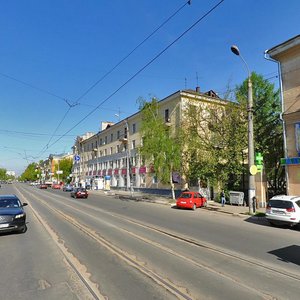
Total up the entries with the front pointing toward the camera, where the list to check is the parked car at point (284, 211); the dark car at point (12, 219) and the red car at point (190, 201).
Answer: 1

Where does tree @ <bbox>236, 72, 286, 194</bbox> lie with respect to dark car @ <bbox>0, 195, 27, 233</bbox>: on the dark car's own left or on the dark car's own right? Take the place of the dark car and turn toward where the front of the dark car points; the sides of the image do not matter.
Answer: on the dark car's own left

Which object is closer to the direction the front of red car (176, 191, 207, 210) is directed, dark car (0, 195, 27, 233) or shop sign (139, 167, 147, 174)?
the shop sign

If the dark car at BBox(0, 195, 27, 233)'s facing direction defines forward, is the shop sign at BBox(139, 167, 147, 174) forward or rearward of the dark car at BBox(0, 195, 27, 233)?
rearward

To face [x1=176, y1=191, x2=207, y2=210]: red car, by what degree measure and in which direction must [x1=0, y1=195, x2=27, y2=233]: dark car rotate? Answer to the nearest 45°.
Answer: approximately 135° to its left

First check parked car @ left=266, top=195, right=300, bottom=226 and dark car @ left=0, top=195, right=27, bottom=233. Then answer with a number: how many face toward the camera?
1

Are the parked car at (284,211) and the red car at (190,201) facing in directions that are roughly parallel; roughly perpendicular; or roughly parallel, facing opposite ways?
roughly parallel

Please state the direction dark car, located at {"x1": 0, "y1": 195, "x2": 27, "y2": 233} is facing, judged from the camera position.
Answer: facing the viewer

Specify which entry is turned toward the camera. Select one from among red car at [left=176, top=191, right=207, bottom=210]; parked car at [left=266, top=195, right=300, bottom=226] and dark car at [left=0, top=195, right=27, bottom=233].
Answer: the dark car

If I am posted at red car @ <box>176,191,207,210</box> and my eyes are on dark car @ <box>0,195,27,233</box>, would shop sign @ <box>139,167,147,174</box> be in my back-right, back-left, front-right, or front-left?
back-right

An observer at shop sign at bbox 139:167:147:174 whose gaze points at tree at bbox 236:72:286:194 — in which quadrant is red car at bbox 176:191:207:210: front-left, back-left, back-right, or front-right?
front-right

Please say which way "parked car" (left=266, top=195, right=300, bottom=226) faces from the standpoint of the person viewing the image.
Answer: facing away from the viewer and to the right of the viewer
